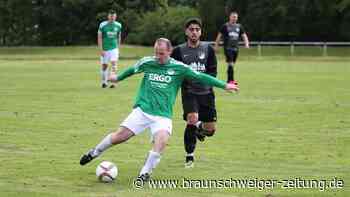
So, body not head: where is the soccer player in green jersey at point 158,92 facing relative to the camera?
toward the camera

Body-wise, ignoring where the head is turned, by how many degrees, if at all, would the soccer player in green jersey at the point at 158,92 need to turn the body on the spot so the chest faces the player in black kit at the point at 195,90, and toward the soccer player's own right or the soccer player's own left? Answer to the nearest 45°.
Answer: approximately 135° to the soccer player's own left

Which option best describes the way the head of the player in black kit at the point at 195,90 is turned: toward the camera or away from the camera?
toward the camera

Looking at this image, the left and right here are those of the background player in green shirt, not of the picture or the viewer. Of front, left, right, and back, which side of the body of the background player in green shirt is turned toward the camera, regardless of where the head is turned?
front

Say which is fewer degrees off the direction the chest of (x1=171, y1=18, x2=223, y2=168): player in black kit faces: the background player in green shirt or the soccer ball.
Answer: the soccer ball

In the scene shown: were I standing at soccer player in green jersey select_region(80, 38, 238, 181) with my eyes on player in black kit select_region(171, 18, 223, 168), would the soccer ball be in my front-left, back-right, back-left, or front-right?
back-left

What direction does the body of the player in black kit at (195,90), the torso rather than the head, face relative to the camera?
toward the camera

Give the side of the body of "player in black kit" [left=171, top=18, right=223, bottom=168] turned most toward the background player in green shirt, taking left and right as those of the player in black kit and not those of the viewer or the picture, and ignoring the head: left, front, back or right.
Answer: back

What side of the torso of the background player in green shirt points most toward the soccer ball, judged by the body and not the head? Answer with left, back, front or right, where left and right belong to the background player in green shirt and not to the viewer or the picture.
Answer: front

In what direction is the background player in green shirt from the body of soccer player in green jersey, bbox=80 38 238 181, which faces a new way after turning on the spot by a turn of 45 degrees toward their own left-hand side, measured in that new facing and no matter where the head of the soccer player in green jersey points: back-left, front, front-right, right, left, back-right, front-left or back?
back-left

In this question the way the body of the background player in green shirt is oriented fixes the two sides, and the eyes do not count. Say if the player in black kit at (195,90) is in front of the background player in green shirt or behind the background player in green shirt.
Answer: in front

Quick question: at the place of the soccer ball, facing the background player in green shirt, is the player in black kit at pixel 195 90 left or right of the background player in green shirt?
right

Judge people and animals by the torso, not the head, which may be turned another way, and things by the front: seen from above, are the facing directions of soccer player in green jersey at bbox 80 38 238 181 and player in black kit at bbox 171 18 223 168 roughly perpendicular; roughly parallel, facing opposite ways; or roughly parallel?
roughly parallel
